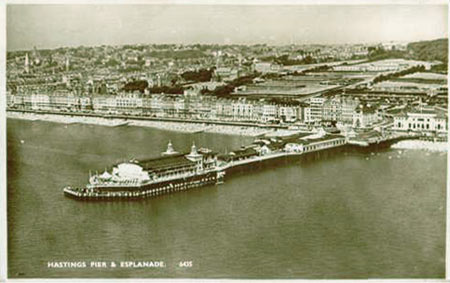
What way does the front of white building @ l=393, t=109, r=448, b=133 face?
toward the camera
